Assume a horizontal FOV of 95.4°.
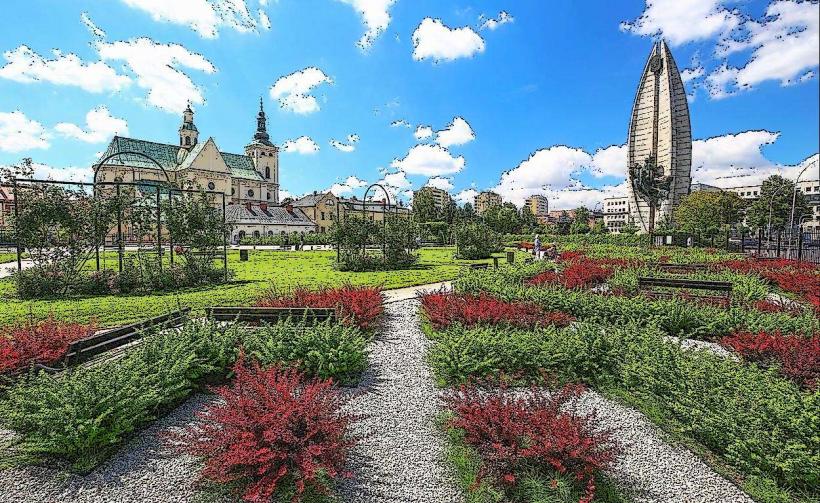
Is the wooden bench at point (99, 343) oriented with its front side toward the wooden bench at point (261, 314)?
no

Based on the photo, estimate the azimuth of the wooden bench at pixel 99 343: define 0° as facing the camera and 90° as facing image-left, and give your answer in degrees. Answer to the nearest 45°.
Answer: approximately 135°

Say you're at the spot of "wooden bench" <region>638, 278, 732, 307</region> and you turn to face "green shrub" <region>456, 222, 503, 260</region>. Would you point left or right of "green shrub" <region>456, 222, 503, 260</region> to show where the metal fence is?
right

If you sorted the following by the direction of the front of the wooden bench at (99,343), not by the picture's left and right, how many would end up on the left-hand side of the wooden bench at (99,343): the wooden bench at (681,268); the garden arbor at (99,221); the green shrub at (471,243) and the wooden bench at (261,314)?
0

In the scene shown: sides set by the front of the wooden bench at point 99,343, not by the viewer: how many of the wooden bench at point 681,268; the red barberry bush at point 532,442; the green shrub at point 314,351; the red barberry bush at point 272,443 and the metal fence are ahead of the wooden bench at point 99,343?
0

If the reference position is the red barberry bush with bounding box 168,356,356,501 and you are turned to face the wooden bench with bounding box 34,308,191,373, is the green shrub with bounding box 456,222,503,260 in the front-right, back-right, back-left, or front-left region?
front-right

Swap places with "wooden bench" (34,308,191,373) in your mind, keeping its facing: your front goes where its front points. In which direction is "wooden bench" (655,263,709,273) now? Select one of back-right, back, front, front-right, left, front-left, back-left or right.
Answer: back-right

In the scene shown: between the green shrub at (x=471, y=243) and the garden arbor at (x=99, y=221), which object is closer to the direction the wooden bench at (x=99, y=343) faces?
the garden arbor

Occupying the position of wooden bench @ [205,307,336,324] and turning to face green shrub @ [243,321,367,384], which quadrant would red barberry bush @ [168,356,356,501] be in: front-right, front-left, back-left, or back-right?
front-right

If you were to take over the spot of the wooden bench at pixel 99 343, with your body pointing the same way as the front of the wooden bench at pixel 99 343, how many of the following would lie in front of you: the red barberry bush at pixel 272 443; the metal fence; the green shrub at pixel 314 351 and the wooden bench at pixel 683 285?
0

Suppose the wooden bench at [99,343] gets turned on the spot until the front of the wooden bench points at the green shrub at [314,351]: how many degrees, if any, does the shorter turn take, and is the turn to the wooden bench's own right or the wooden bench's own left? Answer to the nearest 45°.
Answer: approximately 180°

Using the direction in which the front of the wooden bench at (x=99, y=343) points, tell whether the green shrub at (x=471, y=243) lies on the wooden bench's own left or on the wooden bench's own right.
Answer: on the wooden bench's own right

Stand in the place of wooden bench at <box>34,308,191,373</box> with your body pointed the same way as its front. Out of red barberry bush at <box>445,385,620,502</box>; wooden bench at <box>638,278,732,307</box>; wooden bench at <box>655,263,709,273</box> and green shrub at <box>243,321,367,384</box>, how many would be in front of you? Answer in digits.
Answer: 0

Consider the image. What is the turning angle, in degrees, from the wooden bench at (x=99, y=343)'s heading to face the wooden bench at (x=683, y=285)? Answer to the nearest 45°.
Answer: approximately 135° to its right

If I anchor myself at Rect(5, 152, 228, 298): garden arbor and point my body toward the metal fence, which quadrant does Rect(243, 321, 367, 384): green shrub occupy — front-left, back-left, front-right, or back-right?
front-right
